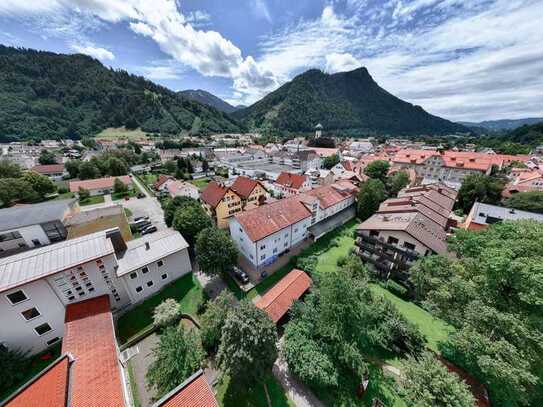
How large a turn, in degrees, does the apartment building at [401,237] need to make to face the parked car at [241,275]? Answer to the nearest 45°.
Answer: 0° — it already faces it

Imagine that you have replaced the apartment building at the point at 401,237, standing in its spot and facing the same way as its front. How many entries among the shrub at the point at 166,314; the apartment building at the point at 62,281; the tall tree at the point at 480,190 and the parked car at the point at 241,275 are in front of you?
3

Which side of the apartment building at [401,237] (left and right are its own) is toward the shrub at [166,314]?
front

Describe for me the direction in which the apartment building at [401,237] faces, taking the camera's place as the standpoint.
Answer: facing the viewer and to the left of the viewer

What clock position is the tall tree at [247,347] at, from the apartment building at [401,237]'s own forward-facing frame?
The tall tree is roughly at 11 o'clock from the apartment building.

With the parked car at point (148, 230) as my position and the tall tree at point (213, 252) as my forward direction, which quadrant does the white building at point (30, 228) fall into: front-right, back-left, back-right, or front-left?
back-right

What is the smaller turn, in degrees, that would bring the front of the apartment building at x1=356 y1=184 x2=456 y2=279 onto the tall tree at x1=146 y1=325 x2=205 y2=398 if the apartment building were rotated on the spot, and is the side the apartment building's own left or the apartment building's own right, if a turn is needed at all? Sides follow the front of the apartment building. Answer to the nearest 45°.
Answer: approximately 45° to the apartment building's own left

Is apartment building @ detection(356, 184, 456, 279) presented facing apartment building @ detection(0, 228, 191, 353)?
yes

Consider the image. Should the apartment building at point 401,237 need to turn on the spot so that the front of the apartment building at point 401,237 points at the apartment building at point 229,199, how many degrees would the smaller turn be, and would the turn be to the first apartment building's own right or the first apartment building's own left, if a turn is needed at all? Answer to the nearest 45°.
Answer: approximately 45° to the first apartment building's own right

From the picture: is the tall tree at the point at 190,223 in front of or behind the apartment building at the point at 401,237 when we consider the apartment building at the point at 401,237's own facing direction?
in front

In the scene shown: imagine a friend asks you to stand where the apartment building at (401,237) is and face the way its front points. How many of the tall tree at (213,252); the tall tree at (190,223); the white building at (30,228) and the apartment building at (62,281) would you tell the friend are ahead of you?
4

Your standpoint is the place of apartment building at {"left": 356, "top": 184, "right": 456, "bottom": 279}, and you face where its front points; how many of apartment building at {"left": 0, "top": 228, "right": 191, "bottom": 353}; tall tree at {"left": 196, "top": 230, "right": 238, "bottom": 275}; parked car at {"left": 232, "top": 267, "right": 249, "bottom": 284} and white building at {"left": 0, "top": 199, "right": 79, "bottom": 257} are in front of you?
4

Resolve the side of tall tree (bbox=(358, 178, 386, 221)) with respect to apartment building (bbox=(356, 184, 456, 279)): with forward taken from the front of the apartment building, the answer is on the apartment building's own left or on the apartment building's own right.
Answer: on the apartment building's own right

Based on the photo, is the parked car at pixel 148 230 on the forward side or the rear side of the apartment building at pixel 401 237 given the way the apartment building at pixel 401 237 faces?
on the forward side

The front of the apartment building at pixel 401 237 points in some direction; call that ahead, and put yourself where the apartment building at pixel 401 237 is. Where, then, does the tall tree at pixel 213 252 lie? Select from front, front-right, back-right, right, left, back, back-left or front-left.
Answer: front
